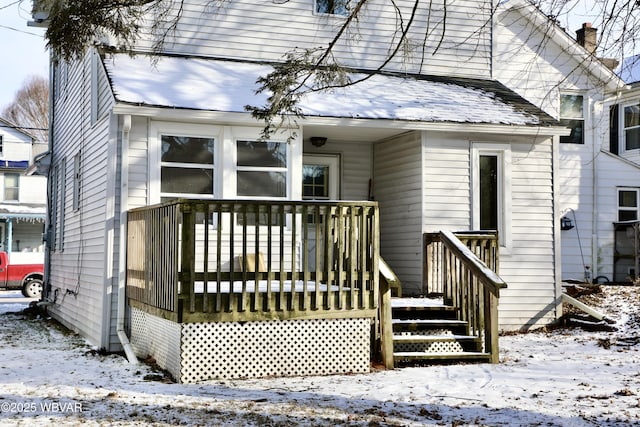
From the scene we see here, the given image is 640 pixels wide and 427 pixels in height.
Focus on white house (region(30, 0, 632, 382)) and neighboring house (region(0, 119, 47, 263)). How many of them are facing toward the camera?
2

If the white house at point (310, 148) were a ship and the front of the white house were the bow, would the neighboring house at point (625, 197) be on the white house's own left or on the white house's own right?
on the white house's own left

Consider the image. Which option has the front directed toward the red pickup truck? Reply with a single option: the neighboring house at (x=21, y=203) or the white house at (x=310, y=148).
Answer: the neighboring house

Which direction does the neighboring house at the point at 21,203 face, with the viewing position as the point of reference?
facing the viewer

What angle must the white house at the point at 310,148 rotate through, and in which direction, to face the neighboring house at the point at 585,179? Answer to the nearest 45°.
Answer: approximately 135° to its left

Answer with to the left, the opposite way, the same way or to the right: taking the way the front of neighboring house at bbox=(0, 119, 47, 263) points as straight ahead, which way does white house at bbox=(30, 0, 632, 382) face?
the same way

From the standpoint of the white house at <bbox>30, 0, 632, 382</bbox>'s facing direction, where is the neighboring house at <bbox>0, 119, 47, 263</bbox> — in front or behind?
behind

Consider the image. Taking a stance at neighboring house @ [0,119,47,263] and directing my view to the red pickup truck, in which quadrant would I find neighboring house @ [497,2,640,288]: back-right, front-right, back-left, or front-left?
front-left
